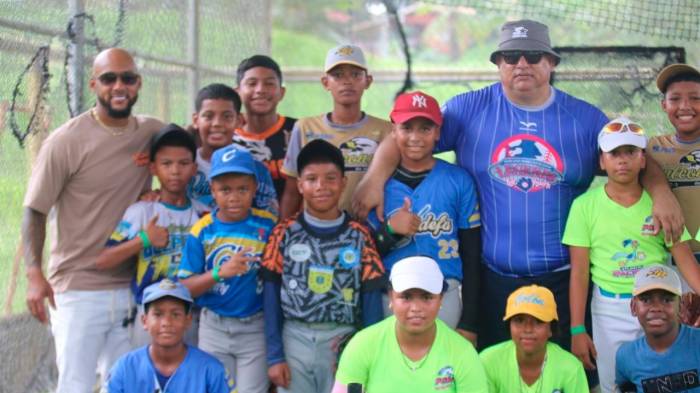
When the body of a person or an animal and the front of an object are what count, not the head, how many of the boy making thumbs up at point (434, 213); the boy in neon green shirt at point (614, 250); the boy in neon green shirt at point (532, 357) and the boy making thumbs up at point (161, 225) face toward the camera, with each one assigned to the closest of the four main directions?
4

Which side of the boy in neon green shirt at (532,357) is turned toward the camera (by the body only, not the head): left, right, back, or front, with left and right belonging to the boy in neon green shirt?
front

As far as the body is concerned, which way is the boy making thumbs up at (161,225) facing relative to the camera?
toward the camera

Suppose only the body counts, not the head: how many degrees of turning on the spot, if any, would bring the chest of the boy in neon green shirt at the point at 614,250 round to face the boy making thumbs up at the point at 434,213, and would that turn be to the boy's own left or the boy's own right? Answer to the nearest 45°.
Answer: approximately 90° to the boy's own right

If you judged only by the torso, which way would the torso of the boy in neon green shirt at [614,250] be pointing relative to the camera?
toward the camera

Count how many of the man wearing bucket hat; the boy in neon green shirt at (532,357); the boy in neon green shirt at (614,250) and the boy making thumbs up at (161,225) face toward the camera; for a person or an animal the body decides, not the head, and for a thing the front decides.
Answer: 4

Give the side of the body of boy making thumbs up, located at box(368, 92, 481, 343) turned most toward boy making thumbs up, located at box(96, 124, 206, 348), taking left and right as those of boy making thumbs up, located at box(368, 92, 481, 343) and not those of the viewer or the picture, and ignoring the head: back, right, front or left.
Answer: right

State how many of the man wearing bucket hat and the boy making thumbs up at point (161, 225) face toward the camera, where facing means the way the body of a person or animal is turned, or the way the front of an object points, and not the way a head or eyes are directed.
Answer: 2

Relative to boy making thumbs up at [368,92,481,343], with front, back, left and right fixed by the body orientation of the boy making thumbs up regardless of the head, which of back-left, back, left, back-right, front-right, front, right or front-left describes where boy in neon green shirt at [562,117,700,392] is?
left

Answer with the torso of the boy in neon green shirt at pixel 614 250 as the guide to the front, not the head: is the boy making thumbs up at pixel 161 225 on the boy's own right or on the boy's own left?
on the boy's own right
